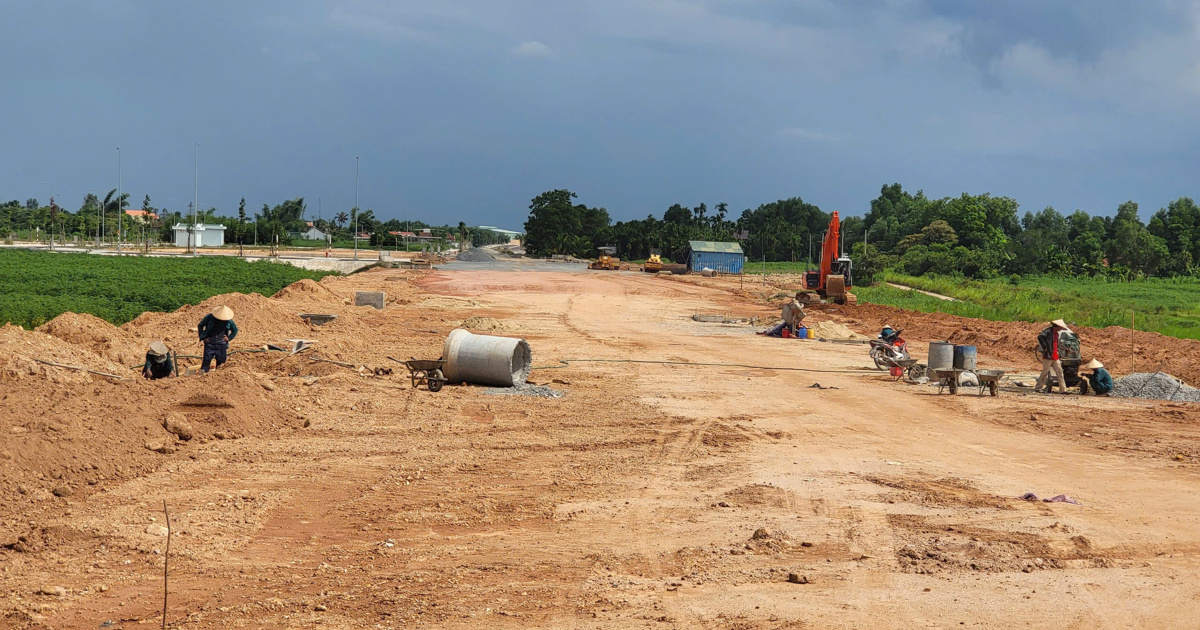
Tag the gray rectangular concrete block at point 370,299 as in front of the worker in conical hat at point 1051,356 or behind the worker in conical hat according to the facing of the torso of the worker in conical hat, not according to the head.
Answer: behind

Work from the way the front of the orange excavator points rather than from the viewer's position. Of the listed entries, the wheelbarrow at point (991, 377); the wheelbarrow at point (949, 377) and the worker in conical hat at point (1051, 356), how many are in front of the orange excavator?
3

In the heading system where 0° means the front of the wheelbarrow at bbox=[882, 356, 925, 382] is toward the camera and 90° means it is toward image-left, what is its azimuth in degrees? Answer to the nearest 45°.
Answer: approximately 270°

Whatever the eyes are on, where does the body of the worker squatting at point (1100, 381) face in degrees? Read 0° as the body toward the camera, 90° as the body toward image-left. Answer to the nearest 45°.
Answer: approximately 90°

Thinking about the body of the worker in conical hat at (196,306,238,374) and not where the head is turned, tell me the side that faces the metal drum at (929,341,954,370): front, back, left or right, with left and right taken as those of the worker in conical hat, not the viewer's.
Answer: left

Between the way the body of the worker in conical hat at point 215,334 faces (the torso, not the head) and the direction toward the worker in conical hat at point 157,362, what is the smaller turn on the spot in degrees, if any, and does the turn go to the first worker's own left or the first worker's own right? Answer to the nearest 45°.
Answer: approximately 45° to the first worker's own right
